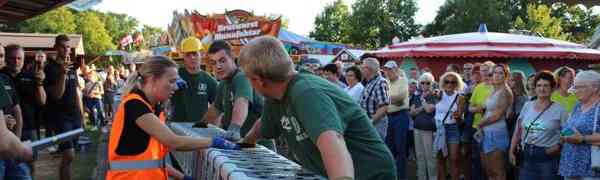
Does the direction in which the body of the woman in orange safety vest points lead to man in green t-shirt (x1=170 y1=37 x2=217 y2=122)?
no

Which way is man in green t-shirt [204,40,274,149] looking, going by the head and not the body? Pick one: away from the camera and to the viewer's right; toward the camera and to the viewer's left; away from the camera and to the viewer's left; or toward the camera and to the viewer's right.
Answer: toward the camera and to the viewer's left

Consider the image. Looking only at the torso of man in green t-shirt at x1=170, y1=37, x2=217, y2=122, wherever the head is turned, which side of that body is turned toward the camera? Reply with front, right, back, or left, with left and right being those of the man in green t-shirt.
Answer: front

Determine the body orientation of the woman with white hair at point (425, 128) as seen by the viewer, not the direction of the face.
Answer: toward the camera

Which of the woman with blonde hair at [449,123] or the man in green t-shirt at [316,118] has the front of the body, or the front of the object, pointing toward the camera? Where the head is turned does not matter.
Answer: the woman with blonde hair

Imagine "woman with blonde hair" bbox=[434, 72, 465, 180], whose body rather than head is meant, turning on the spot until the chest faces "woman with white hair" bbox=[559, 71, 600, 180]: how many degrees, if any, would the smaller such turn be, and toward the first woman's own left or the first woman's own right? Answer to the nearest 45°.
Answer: approximately 45° to the first woman's own left

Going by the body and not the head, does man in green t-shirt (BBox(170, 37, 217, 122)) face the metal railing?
yes

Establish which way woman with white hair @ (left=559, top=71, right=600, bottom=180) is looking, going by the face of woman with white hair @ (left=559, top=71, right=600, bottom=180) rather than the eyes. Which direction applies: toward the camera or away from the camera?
toward the camera

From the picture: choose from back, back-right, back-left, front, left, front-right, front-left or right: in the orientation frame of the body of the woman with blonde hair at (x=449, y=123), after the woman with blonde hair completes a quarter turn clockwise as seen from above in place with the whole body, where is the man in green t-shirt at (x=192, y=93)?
front-left

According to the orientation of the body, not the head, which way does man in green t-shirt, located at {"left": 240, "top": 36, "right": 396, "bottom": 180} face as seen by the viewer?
to the viewer's left

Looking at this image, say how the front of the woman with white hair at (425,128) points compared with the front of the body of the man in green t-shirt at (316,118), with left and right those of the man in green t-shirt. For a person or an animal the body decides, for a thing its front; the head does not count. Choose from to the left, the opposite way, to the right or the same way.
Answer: to the left
